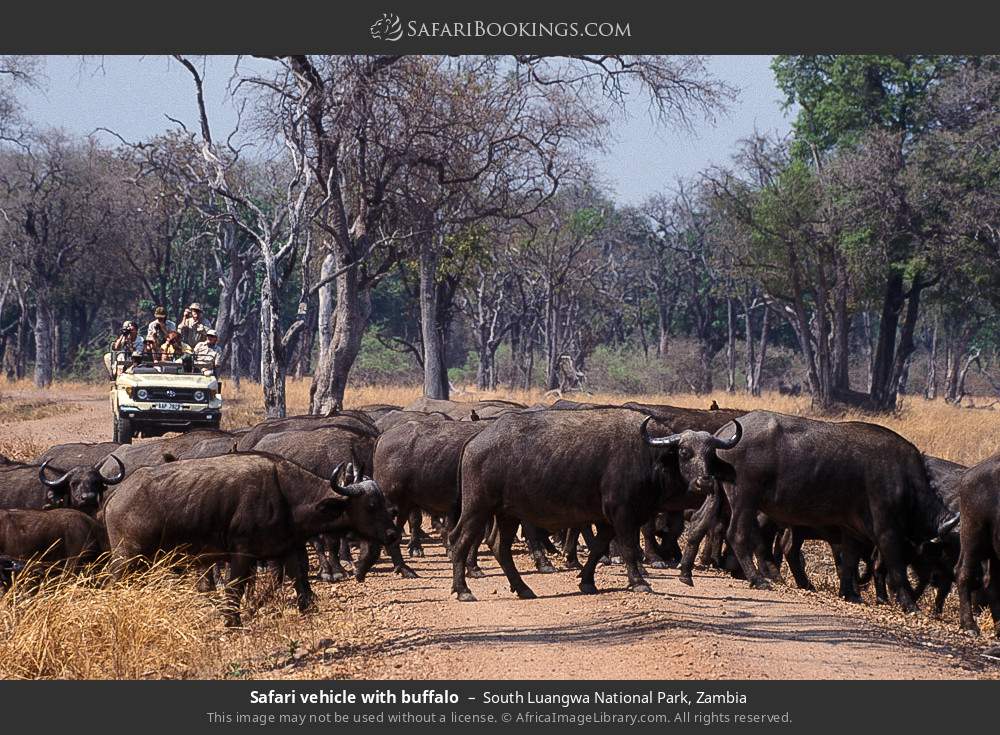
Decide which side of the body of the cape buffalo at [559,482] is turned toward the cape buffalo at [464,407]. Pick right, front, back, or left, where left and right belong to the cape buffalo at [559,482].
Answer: left

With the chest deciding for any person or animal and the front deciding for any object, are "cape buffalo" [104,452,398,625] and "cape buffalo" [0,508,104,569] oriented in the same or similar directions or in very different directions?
very different directions

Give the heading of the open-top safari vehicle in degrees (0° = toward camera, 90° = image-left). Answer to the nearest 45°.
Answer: approximately 0°

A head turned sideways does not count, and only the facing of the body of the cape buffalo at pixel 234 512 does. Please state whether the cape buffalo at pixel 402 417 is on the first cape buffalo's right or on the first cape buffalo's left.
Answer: on the first cape buffalo's left

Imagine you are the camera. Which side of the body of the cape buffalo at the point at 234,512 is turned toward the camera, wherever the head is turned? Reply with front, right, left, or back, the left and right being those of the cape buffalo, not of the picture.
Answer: right

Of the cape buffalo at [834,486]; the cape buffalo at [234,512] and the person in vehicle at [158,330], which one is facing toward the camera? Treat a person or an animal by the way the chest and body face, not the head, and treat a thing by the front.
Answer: the person in vehicle

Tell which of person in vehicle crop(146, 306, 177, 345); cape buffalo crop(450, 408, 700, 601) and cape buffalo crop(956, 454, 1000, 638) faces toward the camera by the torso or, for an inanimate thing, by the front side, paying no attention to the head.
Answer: the person in vehicle

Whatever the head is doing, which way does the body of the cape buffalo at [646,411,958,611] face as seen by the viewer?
to the viewer's left

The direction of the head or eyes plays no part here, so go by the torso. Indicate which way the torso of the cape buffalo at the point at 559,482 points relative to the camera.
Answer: to the viewer's right

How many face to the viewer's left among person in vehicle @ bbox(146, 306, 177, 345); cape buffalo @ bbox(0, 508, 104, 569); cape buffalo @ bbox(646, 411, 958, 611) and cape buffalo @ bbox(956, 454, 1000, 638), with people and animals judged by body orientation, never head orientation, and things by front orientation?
2

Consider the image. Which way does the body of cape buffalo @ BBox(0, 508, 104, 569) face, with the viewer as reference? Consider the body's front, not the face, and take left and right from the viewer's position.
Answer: facing to the left of the viewer
